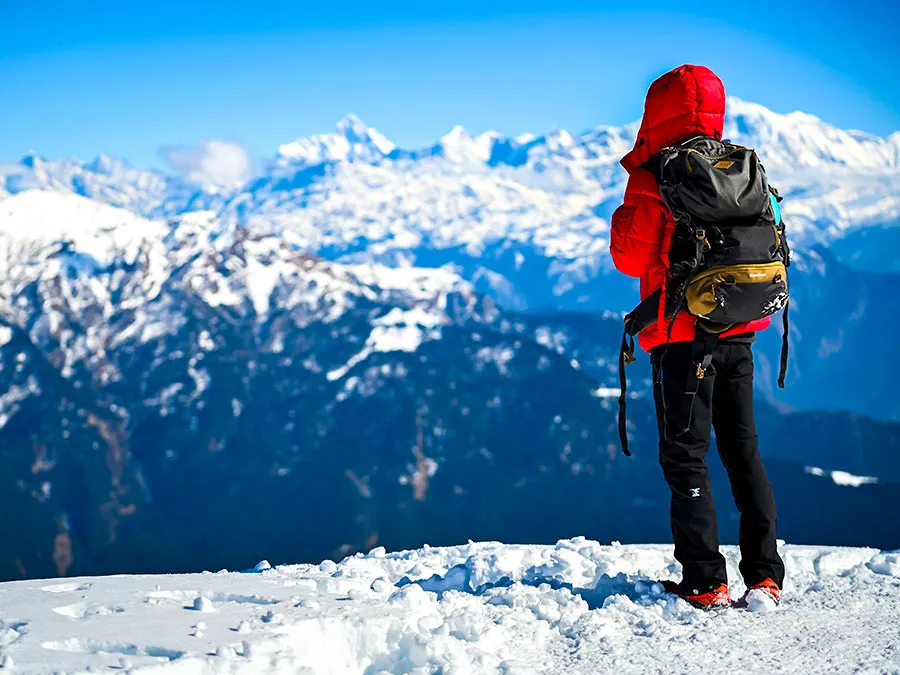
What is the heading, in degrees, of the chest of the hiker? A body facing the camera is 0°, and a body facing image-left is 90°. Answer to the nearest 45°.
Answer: approximately 135°
